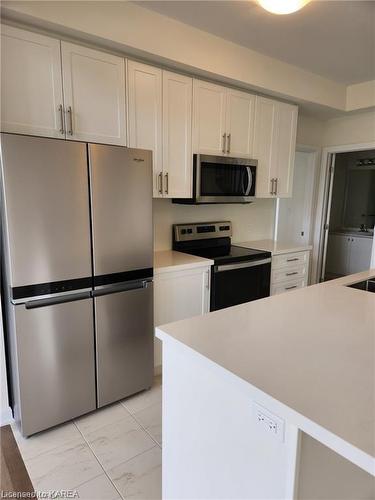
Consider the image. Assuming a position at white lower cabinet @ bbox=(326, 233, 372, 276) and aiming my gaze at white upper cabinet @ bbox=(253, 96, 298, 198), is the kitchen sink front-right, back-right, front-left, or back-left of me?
front-left

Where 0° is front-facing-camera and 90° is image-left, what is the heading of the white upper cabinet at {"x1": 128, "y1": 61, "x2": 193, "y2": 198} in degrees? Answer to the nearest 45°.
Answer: approximately 315°

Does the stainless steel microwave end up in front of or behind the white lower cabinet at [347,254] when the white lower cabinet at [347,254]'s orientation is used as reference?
in front

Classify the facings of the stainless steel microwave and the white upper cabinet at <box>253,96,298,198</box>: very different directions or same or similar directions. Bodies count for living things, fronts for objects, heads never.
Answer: same or similar directions

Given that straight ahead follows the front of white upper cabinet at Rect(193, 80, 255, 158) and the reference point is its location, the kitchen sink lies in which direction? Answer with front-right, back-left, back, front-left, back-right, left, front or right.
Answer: front

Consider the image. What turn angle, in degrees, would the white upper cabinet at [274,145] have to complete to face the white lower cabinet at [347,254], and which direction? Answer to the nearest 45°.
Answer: approximately 90° to its left

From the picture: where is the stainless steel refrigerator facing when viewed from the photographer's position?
facing the viewer and to the right of the viewer

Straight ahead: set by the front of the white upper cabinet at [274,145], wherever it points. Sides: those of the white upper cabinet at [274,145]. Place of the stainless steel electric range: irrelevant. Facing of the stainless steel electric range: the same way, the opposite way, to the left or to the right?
the same way

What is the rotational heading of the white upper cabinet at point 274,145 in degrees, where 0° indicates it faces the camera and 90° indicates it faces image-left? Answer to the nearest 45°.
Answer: approximately 315°

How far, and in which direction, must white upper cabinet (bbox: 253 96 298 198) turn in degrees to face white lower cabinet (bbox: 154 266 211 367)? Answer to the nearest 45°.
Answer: approximately 90° to its right

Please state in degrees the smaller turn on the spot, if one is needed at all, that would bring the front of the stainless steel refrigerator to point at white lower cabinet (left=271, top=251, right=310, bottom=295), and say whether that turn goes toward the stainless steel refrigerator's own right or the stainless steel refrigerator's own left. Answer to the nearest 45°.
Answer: approximately 45° to the stainless steel refrigerator's own left

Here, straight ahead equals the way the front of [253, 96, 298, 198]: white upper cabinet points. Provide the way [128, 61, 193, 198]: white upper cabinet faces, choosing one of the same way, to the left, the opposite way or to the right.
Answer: the same way

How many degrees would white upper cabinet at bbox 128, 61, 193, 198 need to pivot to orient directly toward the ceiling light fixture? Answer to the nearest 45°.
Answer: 0° — it already faces it

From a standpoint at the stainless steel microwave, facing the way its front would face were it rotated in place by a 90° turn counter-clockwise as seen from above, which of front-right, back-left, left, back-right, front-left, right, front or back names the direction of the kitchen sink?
right
